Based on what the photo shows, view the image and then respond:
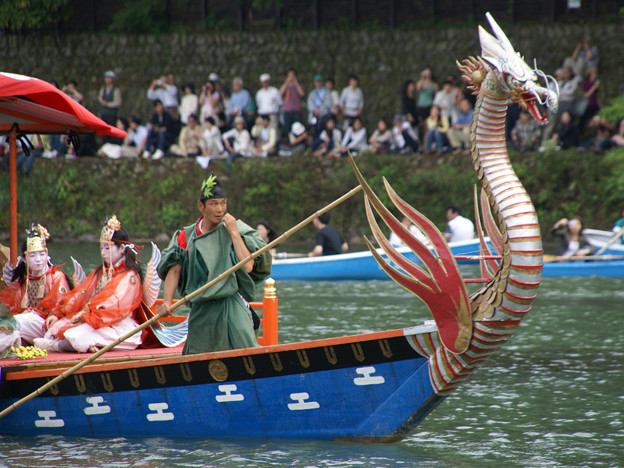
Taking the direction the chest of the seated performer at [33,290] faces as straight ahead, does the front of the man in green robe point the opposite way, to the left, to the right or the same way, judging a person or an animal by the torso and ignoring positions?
the same way

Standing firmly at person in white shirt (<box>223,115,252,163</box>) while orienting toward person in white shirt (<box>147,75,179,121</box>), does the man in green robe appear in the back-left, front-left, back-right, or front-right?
back-left

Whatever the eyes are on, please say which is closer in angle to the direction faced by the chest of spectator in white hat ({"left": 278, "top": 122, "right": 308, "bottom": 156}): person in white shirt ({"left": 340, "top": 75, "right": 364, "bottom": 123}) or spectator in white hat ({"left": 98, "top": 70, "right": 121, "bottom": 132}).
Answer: the spectator in white hat

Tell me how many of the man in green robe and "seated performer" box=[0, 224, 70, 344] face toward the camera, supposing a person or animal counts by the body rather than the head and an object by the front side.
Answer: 2

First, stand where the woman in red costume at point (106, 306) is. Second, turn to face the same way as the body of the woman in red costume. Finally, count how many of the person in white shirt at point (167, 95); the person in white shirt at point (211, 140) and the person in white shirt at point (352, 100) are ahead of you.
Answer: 0

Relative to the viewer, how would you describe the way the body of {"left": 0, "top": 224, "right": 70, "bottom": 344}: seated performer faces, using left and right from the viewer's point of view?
facing the viewer

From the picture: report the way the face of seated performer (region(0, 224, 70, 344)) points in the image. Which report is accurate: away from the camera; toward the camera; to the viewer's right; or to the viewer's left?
toward the camera

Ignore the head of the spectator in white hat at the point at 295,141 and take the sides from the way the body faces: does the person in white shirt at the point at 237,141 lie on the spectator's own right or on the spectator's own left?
on the spectator's own right

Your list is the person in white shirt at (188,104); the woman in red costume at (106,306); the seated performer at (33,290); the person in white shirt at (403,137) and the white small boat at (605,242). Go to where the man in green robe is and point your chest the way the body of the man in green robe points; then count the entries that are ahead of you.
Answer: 0

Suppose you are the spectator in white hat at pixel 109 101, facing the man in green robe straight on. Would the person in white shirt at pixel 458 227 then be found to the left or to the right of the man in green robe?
left

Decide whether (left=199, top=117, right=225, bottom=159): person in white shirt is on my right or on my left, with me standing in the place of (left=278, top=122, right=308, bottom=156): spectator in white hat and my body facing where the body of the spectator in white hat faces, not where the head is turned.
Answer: on my right

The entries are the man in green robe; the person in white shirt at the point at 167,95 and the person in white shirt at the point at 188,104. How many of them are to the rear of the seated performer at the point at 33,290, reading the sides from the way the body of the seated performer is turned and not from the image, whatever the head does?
2

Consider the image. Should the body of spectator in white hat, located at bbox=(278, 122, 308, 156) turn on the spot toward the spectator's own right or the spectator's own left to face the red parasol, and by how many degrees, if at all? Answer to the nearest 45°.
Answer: approximately 45° to the spectator's own left

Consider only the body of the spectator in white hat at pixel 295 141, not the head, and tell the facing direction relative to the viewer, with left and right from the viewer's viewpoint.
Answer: facing the viewer and to the left of the viewer

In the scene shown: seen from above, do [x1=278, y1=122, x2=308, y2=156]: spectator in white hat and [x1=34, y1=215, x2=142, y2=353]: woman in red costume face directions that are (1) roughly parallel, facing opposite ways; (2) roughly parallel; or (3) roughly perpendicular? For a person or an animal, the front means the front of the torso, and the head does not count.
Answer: roughly parallel

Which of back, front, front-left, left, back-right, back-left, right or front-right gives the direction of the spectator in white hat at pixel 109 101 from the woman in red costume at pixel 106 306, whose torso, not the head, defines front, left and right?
back-right

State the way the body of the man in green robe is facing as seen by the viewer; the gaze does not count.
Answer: toward the camera
